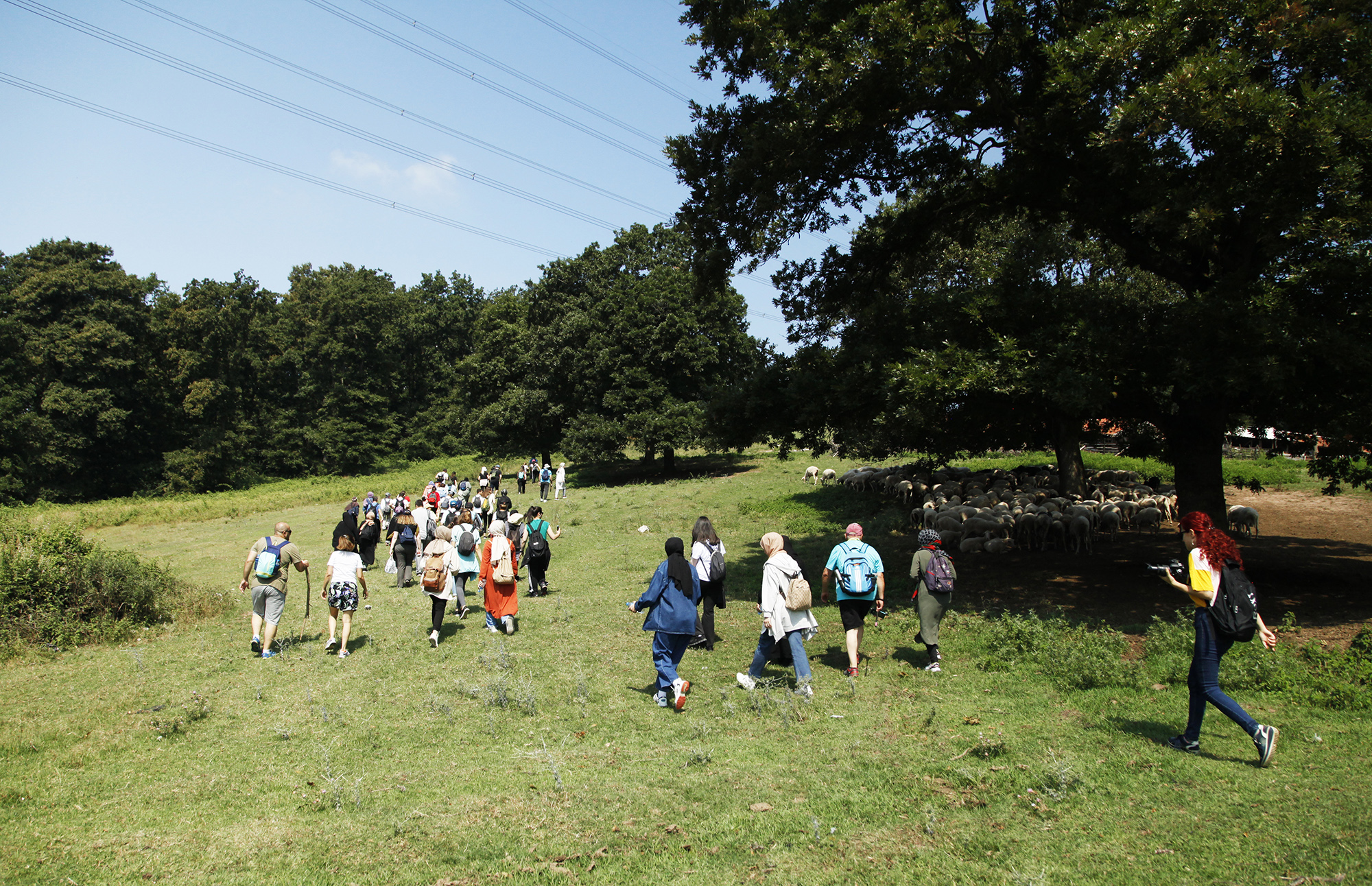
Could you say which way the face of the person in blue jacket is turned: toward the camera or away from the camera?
away from the camera

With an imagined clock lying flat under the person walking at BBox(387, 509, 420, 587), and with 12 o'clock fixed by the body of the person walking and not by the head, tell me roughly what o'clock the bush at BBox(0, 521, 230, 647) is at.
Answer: The bush is roughly at 8 o'clock from the person walking.

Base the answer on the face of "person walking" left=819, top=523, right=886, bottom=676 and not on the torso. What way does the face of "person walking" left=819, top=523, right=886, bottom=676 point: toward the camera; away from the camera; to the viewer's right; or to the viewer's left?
away from the camera

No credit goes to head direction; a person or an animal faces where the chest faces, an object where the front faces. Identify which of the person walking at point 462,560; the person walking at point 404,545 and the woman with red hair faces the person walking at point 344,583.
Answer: the woman with red hair

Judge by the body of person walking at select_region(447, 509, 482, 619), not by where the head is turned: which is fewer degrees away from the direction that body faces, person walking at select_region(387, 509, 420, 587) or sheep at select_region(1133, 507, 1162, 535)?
the person walking

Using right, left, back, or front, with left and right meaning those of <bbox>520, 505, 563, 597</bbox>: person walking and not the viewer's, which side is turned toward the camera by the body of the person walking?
back

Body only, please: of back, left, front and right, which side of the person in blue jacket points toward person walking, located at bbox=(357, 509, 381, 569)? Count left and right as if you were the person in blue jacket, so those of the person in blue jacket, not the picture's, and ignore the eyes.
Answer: front

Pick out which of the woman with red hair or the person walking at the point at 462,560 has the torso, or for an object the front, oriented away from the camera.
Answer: the person walking

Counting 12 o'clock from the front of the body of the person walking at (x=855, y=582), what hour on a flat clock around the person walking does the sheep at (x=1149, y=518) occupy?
The sheep is roughly at 1 o'clock from the person walking.

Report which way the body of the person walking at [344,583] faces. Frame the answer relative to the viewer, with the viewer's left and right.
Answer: facing away from the viewer

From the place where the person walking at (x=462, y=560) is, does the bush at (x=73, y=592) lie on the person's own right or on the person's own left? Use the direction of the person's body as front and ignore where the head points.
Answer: on the person's own left

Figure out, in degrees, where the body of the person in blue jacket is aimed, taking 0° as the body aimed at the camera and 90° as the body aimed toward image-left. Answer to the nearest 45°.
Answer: approximately 135°

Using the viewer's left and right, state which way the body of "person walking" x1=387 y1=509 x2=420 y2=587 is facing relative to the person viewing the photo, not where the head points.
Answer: facing away from the viewer

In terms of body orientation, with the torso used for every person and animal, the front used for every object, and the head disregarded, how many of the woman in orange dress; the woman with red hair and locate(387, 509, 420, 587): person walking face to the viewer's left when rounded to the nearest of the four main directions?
1
